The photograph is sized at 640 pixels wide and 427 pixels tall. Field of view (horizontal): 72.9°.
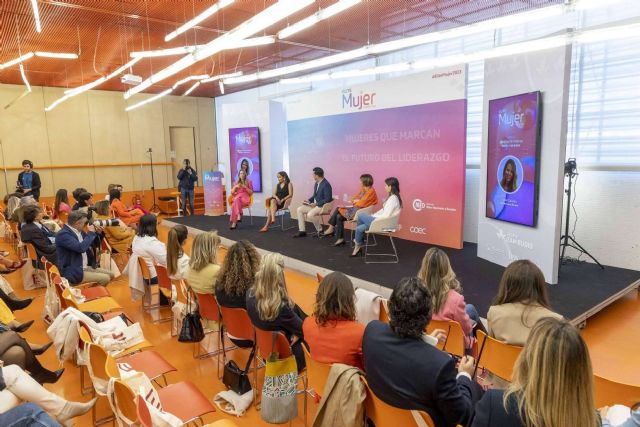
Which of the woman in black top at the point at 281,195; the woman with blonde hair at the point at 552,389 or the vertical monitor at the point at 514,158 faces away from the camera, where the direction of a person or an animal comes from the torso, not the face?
the woman with blonde hair

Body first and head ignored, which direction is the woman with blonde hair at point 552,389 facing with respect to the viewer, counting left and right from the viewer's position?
facing away from the viewer

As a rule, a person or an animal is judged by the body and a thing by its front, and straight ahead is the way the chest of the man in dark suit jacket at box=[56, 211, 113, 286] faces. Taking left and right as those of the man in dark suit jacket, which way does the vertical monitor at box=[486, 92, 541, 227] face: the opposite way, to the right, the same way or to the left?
the opposite way

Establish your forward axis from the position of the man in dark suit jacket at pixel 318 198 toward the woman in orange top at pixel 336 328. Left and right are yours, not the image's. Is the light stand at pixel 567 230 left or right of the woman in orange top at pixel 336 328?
left

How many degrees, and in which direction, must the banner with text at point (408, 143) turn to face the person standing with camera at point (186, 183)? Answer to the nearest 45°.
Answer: approximately 90° to its right

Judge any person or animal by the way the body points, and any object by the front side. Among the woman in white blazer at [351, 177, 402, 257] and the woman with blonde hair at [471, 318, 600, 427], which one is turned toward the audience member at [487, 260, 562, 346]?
the woman with blonde hair

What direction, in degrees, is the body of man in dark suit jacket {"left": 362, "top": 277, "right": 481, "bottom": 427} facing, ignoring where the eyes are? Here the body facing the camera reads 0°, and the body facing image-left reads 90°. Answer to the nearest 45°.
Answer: approximately 225°

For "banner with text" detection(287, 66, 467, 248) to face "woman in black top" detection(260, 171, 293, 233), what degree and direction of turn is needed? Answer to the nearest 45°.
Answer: approximately 45° to its right

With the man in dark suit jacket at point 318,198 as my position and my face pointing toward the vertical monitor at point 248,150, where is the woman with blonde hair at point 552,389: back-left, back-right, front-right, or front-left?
back-left

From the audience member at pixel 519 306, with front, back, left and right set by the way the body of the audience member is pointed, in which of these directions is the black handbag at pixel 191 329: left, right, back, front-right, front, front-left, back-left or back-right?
left

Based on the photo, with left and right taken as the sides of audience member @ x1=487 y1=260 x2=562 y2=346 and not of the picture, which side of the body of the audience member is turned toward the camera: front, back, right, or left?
back

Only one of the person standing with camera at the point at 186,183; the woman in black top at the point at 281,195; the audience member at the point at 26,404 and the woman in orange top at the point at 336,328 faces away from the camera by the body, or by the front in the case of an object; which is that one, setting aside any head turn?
the woman in orange top

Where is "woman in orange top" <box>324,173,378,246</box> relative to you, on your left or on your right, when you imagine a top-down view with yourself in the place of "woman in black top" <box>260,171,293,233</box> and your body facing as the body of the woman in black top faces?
on your left

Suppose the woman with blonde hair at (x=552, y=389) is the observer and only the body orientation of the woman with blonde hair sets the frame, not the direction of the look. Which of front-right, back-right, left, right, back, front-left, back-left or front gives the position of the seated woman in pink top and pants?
front-left

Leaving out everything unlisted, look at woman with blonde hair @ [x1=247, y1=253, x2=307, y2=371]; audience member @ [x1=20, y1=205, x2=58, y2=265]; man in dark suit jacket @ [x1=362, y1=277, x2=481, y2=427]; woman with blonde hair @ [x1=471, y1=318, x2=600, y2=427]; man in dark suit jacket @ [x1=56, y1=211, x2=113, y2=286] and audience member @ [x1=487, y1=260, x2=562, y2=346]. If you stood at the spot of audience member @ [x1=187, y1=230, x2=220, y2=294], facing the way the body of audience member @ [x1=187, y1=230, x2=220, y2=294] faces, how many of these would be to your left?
2

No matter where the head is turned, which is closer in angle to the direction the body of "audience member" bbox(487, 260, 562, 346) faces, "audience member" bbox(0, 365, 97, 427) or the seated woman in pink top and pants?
the seated woman in pink top and pants
